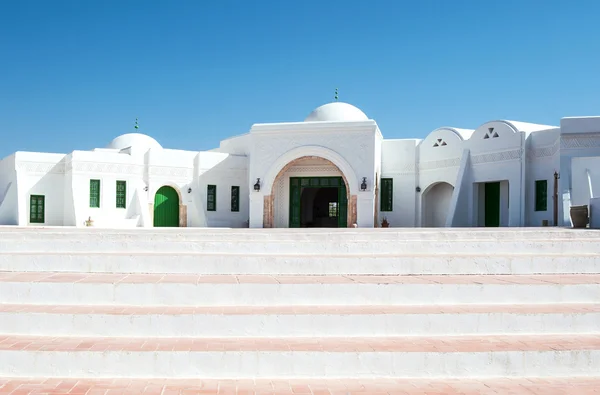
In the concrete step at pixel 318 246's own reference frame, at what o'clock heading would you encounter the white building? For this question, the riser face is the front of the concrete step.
The white building is roughly at 6 o'clock from the concrete step.

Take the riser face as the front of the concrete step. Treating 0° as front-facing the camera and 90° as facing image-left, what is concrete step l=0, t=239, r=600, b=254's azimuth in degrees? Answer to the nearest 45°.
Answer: approximately 0°

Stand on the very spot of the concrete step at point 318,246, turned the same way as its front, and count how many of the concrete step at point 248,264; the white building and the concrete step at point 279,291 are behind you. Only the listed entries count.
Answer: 1

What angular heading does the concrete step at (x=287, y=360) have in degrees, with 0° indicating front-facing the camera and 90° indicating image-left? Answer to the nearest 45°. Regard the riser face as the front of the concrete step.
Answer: approximately 0°

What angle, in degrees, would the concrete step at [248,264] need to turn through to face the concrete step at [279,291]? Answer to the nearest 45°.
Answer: approximately 45° to its left
